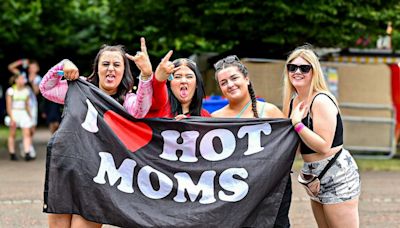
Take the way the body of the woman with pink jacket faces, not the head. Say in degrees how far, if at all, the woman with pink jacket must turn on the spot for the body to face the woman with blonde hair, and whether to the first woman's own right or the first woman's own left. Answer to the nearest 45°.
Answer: approximately 90° to the first woman's own left

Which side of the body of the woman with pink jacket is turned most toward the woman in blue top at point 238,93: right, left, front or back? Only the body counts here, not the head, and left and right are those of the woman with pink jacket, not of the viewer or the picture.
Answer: left

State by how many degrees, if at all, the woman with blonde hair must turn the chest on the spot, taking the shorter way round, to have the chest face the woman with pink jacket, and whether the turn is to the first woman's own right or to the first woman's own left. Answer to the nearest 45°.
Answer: approximately 45° to the first woman's own right

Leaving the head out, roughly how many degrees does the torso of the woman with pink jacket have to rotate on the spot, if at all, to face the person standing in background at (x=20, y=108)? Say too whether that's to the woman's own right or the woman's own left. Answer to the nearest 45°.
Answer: approximately 180°

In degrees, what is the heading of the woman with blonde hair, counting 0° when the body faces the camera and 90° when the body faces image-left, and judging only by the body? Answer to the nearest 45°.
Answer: approximately 45°

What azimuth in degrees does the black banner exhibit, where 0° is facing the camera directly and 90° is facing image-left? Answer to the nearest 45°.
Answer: approximately 0°

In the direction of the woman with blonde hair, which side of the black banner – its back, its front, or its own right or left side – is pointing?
left
